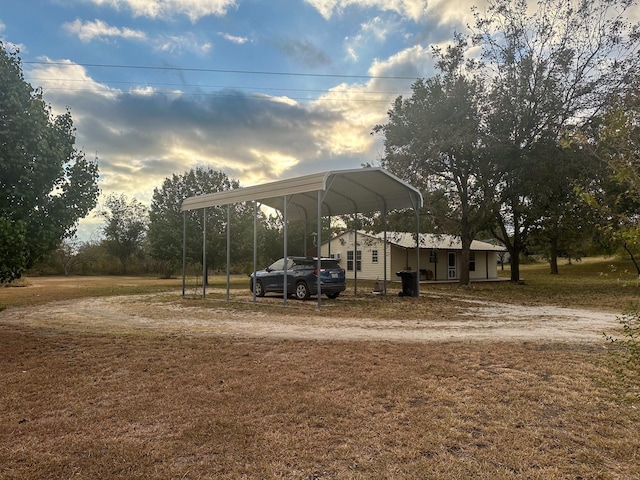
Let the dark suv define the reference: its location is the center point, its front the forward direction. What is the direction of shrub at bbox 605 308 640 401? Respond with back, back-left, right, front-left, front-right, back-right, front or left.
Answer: back-left

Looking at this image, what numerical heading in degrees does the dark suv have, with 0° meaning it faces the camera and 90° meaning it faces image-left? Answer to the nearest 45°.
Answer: approximately 135°

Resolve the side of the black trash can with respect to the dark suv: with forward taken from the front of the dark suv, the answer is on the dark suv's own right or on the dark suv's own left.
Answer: on the dark suv's own right
